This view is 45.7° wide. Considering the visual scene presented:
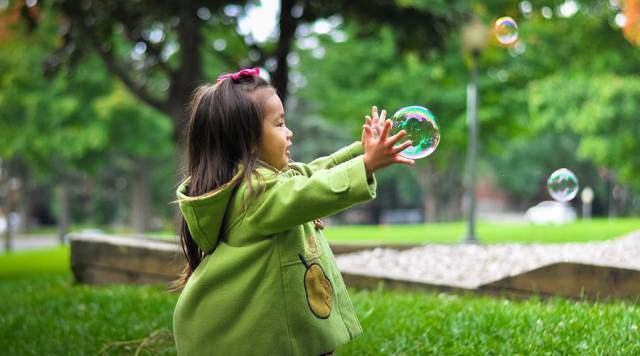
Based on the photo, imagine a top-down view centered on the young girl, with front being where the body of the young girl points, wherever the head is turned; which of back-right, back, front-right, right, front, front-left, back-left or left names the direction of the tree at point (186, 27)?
left

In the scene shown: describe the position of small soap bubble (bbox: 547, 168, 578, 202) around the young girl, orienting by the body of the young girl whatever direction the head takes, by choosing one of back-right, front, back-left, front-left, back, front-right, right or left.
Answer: front-left

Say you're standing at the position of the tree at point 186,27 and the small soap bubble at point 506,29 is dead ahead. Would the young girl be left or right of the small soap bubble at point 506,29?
right

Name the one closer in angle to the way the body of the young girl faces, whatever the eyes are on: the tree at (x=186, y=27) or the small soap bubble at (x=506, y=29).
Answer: the small soap bubble

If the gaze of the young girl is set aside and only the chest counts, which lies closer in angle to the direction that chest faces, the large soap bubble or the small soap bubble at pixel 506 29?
the large soap bubble

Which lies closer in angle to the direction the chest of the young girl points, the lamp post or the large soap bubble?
the large soap bubble

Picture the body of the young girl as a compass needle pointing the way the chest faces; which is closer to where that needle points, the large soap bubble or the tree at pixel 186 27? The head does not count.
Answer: the large soap bubble

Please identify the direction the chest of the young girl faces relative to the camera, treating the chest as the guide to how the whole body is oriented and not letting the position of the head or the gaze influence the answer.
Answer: to the viewer's right

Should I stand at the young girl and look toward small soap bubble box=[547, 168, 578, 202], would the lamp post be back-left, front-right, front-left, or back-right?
front-left

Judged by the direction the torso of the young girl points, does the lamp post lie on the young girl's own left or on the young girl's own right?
on the young girl's own left

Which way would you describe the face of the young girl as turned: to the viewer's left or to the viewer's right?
to the viewer's right

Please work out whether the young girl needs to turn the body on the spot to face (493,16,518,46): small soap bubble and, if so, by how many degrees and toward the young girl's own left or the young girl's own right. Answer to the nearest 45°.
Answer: approximately 45° to the young girl's own left
